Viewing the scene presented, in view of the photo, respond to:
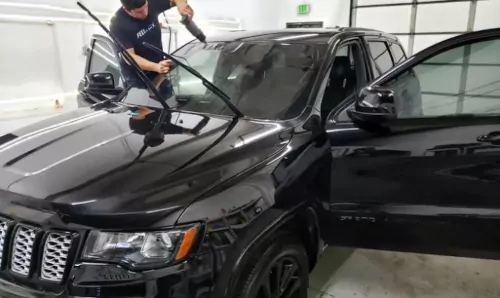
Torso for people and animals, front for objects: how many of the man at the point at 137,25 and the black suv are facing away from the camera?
0

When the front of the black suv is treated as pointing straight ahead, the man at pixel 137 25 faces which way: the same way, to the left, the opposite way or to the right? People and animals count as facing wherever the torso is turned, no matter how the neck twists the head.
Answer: to the left

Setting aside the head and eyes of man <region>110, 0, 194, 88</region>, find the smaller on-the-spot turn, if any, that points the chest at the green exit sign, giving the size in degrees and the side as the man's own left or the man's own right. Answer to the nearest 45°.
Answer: approximately 90° to the man's own left

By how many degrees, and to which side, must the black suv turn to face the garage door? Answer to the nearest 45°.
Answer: approximately 180°

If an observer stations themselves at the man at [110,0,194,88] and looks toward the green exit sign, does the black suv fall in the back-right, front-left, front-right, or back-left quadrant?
back-right

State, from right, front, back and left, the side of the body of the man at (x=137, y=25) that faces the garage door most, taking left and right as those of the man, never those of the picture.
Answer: left

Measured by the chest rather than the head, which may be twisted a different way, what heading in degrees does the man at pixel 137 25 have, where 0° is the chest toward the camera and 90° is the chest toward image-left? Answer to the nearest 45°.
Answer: approximately 315°

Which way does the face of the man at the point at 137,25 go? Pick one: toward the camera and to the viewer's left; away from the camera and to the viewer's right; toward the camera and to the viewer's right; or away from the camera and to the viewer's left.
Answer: toward the camera and to the viewer's right

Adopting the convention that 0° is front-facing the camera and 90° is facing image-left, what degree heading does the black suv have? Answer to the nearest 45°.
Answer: approximately 45°

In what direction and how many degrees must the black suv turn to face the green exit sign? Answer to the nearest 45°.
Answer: approximately 135° to its right
